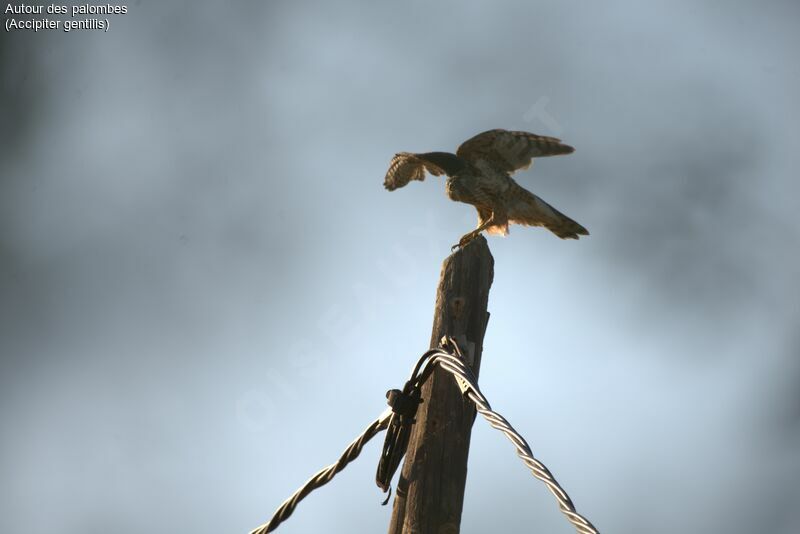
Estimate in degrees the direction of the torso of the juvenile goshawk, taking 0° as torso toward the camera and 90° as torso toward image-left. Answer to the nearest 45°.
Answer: approximately 45°
